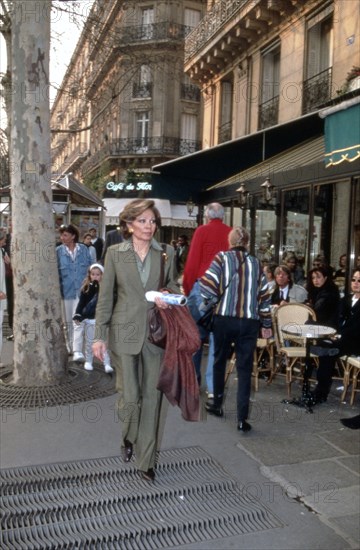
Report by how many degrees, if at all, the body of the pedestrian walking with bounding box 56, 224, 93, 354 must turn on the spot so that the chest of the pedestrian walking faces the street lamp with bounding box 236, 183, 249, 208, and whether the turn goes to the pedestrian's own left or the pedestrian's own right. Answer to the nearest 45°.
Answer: approximately 135° to the pedestrian's own left

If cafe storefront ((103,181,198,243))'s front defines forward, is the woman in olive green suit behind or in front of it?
in front

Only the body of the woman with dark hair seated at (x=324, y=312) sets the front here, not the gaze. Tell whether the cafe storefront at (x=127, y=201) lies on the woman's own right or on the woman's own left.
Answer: on the woman's own right

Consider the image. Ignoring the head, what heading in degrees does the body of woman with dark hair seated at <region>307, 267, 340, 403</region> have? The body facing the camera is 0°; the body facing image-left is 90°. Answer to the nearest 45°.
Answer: approximately 45°

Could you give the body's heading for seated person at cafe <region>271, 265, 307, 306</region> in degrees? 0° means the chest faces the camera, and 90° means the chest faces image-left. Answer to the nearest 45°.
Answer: approximately 45°

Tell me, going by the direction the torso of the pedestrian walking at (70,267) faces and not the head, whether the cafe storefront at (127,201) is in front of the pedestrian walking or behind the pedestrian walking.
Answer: behind

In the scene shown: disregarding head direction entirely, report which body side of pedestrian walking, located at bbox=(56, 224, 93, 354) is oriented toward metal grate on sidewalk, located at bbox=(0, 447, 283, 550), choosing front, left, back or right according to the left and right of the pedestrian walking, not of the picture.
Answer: front

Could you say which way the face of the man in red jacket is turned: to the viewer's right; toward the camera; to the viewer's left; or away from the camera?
away from the camera

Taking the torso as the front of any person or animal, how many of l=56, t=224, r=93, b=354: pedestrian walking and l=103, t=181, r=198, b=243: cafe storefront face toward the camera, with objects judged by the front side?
2

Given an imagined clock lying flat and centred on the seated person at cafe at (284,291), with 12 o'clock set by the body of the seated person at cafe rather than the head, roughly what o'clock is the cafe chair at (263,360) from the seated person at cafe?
The cafe chair is roughly at 11 o'clock from the seated person at cafe.
